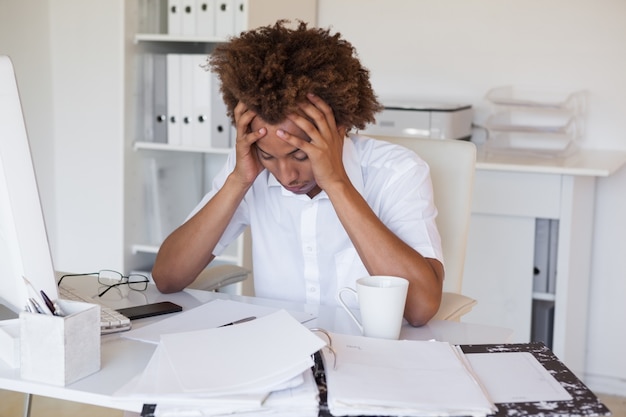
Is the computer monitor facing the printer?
yes

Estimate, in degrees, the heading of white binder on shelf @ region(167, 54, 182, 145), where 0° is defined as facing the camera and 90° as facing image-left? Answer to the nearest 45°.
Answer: approximately 0°

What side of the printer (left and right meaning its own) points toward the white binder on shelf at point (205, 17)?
right

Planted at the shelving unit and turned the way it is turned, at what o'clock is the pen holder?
The pen holder is roughly at 12 o'clock from the shelving unit.

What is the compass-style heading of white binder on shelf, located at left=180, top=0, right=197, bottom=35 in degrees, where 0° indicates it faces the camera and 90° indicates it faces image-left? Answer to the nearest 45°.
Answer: approximately 0°

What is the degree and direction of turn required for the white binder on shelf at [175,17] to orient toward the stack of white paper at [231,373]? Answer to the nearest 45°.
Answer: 0° — it already faces it

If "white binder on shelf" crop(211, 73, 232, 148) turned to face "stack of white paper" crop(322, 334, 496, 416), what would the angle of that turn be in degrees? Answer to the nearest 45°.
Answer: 0° — it already faces it

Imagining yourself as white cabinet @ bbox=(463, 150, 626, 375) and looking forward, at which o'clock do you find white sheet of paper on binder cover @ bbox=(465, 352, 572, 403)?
The white sheet of paper on binder cover is roughly at 12 o'clock from the white cabinet.
